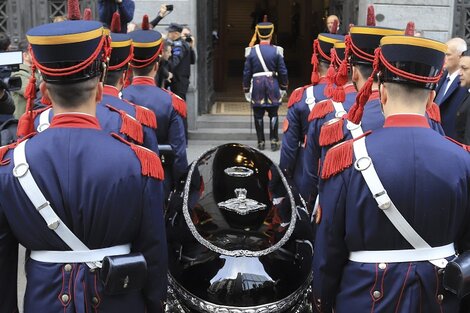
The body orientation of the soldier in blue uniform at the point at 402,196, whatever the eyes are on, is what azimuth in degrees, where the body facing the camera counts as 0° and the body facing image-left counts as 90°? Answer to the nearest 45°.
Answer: approximately 180°

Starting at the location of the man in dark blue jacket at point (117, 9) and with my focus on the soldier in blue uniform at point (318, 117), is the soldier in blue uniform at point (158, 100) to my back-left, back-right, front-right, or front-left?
front-right

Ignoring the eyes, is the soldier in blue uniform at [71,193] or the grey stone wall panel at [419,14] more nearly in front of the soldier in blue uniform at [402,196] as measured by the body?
the grey stone wall panel

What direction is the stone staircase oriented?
toward the camera

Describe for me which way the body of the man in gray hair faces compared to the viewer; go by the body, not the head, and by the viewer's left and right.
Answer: facing the viewer and to the left of the viewer

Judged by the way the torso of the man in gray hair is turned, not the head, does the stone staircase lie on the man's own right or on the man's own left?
on the man's own right

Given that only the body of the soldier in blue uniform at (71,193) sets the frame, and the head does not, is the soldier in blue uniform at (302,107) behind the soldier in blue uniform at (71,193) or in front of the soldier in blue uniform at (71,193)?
in front

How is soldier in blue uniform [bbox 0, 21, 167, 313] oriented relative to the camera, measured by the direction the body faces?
away from the camera

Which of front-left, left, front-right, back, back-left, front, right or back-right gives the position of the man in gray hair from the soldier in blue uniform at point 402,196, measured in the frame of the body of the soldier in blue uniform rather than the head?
front

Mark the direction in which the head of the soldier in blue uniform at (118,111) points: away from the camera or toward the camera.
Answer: away from the camera

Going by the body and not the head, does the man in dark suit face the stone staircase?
no

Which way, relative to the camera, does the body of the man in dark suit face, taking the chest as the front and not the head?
to the viewer's left

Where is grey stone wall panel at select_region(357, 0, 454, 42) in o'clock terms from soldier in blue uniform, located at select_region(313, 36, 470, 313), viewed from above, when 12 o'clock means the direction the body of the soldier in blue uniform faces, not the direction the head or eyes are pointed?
The grey stone wall panel is roughly at 12 o'clock from the soldier in blue uniform.

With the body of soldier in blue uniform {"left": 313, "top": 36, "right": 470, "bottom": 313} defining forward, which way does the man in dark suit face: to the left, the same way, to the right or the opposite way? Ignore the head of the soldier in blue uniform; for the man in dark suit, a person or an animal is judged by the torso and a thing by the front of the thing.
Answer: to the left

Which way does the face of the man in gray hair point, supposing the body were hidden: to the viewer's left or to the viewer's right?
to the viewer's left
